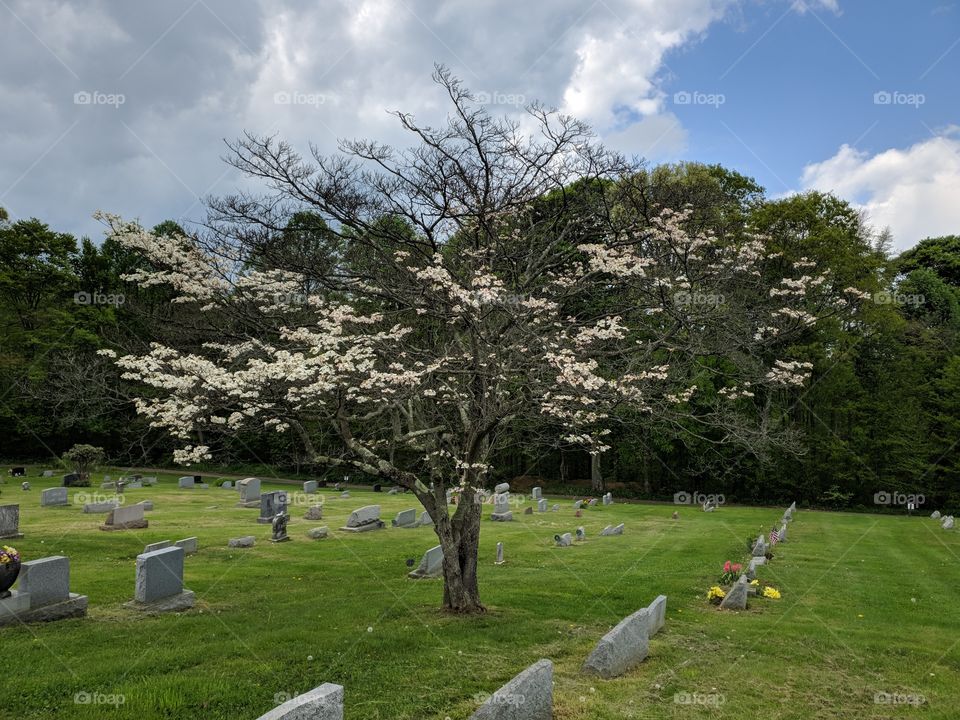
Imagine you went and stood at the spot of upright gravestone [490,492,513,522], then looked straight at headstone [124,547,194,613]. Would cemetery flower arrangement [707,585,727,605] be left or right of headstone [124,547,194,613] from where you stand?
left

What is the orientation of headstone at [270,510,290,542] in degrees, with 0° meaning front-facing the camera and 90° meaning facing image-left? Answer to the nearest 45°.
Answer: approximately 315°

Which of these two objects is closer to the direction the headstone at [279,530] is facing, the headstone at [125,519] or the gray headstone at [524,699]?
the gray headstone
